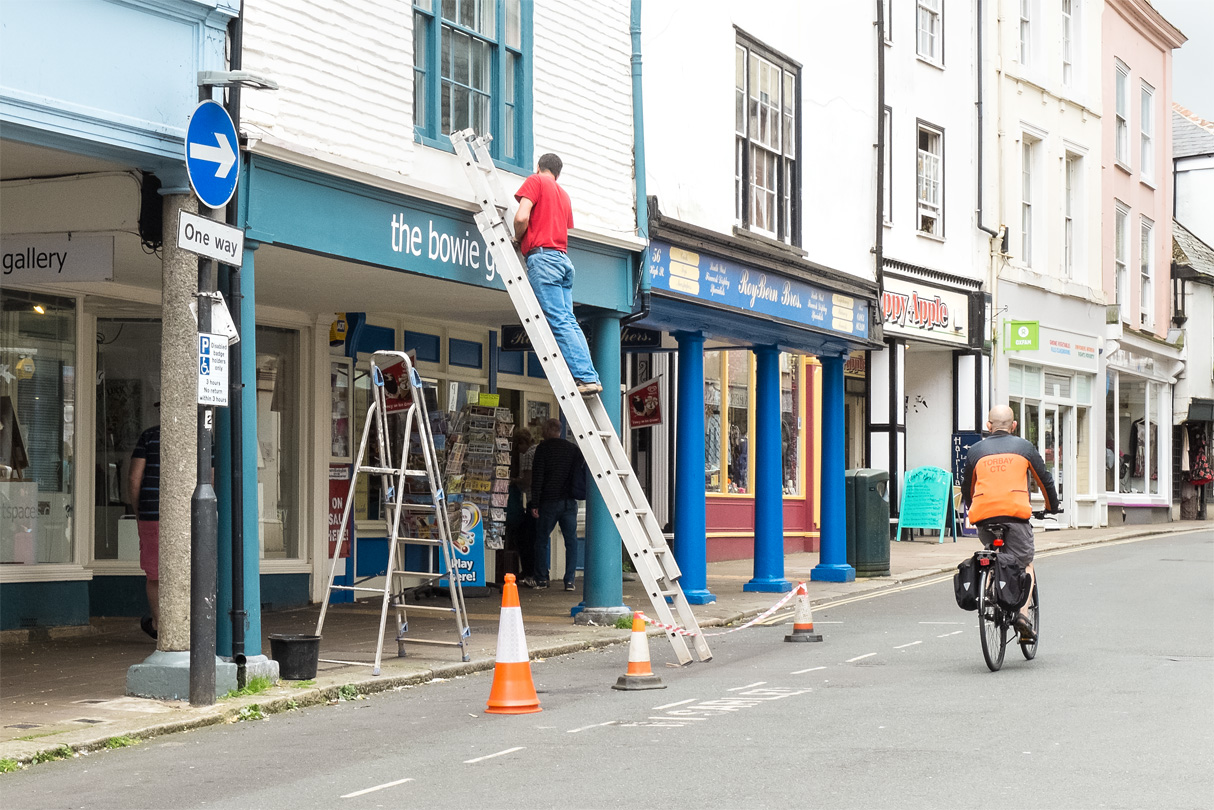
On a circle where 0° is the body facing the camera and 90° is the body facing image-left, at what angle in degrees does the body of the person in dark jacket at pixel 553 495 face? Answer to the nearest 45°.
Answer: approximately 180°

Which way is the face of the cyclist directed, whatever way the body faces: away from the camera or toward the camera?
away from the camera

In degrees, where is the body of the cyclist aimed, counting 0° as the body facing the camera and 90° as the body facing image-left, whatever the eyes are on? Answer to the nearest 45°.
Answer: approximately 180°

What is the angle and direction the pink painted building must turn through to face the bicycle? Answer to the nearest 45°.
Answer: approximately 45° to its right

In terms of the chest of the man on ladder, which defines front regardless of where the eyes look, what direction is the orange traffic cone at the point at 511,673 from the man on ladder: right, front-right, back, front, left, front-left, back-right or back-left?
back-left

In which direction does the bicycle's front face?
away from the camera

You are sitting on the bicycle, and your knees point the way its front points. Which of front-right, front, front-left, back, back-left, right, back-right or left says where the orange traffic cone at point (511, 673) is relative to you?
back-left

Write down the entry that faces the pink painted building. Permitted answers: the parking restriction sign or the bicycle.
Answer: the bicycle

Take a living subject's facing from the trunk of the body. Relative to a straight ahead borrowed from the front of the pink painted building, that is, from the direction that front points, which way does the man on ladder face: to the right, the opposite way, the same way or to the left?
the opposite way

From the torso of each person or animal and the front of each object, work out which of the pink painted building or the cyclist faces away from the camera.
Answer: the cyclist

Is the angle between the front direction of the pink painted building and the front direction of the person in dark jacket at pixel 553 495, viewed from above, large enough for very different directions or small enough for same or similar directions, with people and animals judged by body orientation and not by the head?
very different directions
